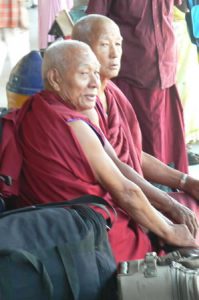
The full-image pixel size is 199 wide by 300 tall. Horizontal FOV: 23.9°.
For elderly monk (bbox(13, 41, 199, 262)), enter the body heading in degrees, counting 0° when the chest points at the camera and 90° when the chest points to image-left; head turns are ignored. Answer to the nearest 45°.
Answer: approximately 270°

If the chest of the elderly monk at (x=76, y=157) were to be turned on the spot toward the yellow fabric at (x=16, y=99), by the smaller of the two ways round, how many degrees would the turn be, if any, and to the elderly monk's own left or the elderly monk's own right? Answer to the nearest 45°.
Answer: approximately 135° to the elderly monk's own left

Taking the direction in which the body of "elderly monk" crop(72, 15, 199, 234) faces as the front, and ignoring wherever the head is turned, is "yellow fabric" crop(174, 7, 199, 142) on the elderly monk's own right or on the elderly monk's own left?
on the elderly monk's own left

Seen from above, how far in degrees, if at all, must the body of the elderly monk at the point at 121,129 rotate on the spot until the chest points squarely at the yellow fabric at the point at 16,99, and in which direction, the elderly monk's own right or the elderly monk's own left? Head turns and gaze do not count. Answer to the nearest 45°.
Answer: approximately 135° to the elderly monk's own right

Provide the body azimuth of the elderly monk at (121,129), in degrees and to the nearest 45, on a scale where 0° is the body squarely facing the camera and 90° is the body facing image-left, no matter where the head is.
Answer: approximately 315°

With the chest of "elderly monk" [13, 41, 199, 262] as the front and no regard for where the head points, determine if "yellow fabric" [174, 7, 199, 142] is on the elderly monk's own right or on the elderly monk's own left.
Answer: on the elderly monk's own left
